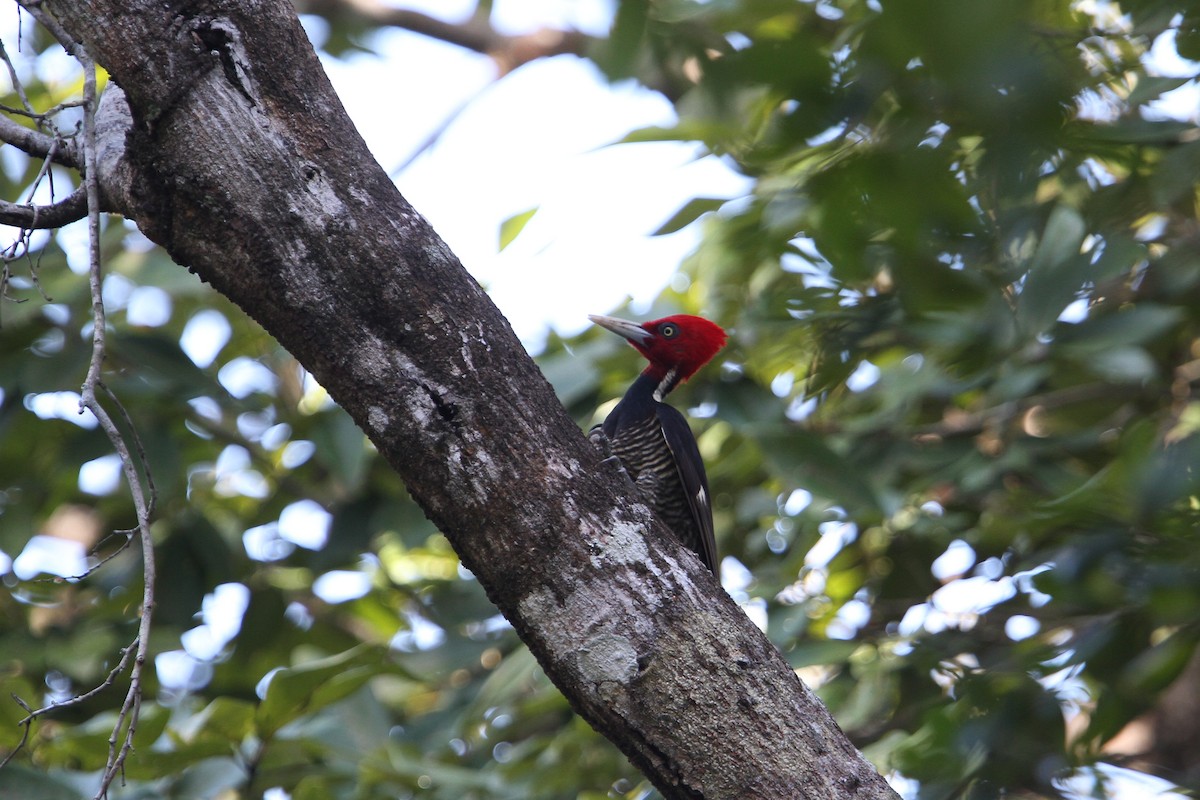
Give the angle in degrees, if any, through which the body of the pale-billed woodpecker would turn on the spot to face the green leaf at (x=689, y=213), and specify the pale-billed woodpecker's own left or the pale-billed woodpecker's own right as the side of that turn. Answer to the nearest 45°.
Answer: approximately 90° to the pale-billed woodpecker's own right

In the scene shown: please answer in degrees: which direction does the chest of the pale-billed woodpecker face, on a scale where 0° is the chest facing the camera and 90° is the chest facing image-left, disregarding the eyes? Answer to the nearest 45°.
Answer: approximately 90°

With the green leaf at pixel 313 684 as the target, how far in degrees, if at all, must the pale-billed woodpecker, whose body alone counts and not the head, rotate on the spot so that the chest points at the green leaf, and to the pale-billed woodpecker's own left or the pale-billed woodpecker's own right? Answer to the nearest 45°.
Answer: approximately 45° to the pale-billed woodpecker's own left

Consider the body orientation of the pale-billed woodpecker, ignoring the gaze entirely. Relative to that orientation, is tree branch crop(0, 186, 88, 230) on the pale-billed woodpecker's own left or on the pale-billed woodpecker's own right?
on the pale-billed woodpecker's own left
